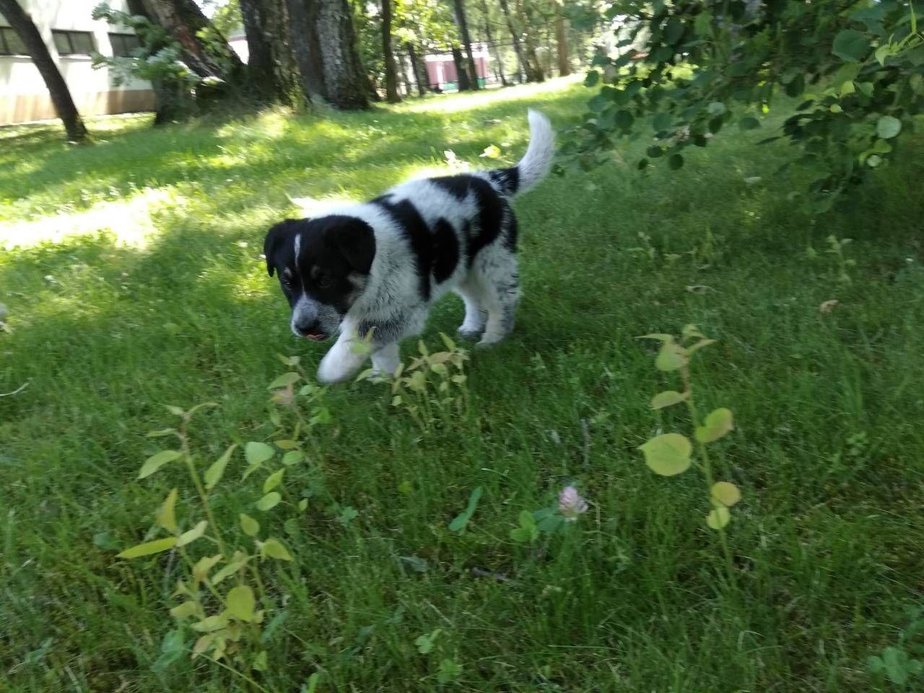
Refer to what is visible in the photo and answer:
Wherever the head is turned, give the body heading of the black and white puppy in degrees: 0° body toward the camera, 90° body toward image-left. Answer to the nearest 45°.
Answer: approximately 45°

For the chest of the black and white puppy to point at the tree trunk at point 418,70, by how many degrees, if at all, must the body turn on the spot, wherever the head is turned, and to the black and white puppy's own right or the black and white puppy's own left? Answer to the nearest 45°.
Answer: approximately 135° to the black and white puppy's own right

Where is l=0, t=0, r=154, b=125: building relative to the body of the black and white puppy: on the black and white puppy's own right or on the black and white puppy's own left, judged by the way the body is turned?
on the black and white puppy's own right

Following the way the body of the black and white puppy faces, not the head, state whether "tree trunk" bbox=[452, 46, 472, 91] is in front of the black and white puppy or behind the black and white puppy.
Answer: behind

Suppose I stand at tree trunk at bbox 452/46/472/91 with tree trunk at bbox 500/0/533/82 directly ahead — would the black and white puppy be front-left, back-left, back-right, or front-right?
back-right

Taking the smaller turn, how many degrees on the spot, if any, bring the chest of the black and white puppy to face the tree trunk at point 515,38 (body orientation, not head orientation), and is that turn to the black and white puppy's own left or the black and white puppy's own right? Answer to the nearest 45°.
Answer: approximately 135° to the black and white puppy's own right
